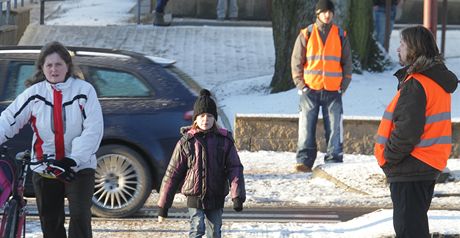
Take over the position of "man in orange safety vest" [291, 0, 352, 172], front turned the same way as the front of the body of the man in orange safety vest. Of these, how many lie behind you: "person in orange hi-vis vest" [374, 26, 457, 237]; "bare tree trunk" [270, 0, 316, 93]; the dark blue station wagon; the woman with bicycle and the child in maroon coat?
1

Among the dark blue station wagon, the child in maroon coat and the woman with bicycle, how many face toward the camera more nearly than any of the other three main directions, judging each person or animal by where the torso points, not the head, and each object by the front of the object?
2

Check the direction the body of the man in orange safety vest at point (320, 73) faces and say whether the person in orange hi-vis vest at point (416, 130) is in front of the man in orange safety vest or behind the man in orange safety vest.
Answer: in front

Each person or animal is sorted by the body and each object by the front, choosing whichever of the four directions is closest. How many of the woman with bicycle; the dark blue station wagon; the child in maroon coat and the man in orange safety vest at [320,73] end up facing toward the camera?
3

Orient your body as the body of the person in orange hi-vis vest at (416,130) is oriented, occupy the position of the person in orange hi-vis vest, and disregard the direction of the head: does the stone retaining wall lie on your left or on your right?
on your right

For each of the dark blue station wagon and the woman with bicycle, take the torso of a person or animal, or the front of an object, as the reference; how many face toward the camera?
1

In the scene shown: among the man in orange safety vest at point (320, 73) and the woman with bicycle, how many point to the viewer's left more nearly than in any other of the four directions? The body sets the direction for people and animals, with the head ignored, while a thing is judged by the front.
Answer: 0

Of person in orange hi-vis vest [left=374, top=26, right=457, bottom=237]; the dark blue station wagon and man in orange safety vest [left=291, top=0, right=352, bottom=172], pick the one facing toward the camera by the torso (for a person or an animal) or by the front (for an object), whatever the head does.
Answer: the man in orange safety vest

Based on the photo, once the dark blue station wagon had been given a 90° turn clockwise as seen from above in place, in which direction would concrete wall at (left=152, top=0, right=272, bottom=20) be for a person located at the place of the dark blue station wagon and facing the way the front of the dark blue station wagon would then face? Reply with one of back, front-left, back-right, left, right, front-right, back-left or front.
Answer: front

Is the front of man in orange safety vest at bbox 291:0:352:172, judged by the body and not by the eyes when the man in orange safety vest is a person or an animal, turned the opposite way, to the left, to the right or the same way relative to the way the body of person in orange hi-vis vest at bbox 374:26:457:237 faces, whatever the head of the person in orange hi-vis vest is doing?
to the left

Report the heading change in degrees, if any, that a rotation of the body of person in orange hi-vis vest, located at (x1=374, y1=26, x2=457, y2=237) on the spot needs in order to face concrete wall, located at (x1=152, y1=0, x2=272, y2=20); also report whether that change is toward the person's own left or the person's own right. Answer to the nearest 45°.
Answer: approximately 90° to the person's own right

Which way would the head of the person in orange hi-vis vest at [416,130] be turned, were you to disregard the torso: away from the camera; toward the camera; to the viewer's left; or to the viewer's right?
to the viewer's left

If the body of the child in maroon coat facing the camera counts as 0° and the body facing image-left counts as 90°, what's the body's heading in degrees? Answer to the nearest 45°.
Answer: approximately 0°

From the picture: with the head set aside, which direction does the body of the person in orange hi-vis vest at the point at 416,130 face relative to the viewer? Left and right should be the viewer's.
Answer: facing to the left of the viewer
